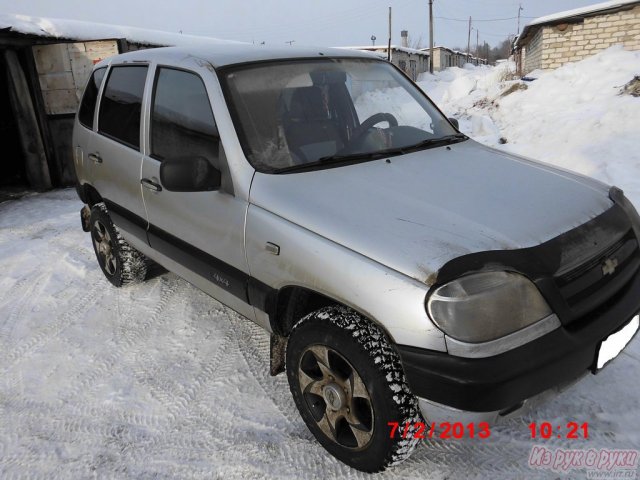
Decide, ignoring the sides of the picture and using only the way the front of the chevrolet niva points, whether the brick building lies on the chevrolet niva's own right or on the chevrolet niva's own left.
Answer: on the chevrolet niva's own left

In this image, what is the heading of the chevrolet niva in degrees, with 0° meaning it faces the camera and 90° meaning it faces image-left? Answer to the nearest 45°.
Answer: approximately 315°

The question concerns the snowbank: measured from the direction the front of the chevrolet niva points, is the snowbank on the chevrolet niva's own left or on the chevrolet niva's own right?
on the chevrolet niva's own left

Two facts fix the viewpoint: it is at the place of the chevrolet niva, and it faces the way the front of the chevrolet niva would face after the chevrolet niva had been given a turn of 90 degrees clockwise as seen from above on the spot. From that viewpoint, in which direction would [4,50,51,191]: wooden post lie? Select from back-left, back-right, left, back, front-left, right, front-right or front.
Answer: right
